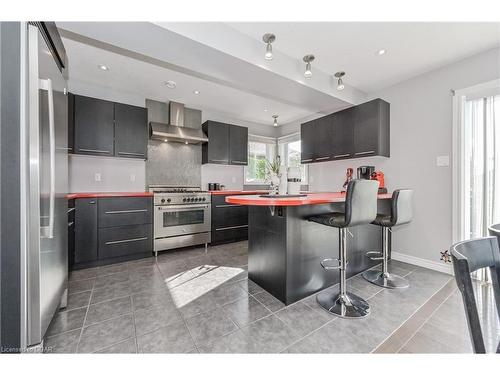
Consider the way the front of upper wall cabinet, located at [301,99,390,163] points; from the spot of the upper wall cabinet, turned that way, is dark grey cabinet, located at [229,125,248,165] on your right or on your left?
on your right

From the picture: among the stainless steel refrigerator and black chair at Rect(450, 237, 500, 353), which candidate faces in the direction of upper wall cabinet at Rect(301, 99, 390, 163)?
the stainless steel refrigerator

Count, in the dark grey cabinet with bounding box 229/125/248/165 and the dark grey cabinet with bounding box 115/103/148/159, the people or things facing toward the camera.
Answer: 2

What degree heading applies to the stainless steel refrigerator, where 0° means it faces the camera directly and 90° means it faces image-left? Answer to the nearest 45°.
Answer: approximately 270°

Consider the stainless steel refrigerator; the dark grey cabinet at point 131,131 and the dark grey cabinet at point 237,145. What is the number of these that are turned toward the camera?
2

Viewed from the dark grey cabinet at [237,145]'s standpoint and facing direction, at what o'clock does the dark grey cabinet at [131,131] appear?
the dark grey cabinet at [131,131] is roughly at 2 o'clock from the dark grey cabinet at [237,145].

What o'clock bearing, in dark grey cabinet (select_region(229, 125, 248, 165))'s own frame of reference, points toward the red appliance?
The red appliance is roughly at 10 o'clock from the dark grey cabinet.
